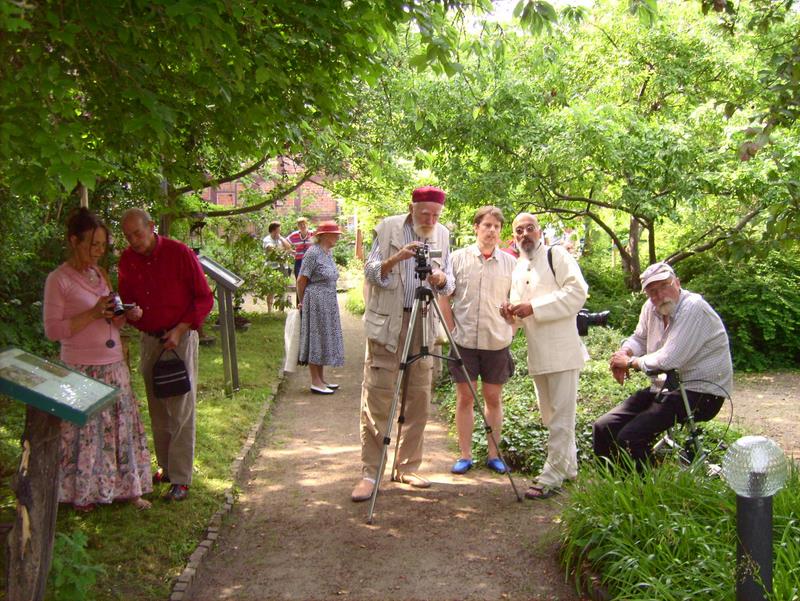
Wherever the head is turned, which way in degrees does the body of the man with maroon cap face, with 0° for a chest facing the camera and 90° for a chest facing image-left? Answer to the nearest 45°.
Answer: approximately 315°

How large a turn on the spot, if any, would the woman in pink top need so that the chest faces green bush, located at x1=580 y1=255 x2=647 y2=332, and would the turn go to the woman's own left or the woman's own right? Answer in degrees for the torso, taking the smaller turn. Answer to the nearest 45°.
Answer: approximately 90° to the woman's own left

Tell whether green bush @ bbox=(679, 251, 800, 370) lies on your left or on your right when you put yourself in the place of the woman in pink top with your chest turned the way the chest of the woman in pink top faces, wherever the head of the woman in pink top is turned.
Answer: on your left

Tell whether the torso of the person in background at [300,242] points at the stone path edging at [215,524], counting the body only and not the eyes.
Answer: yes
